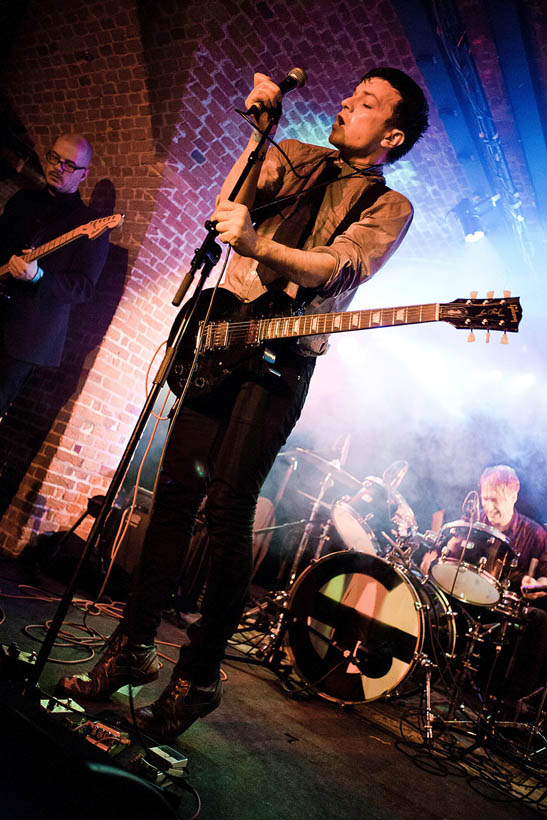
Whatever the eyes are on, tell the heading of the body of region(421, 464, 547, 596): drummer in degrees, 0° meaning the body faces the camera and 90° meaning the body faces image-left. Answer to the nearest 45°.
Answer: approximately 45°

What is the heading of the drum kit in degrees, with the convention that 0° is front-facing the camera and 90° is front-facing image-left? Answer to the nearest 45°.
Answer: approximately 45°

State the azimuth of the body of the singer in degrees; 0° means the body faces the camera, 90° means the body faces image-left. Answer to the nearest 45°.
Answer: approximately 45°

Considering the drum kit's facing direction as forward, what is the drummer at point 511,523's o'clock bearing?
The drummer is roughly at 5 o'clock from the drum kit.

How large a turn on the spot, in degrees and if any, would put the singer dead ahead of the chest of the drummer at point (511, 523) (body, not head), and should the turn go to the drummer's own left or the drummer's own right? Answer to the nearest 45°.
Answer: approximately 45° to the drummer's own left
